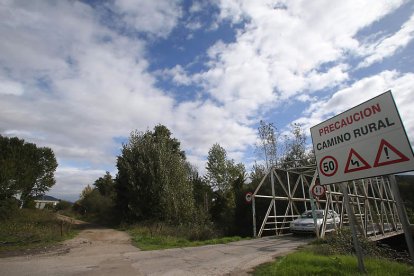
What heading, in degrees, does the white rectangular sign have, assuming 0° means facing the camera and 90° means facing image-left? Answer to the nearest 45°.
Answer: approximately 45°

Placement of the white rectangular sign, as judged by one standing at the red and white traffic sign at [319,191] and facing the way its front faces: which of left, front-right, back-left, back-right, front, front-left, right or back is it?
front

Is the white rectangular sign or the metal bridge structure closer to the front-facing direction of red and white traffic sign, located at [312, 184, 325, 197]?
the white rectangular sign

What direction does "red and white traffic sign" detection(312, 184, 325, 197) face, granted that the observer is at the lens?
facing the viewer

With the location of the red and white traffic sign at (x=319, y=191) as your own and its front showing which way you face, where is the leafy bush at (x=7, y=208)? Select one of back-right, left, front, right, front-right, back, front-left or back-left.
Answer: right

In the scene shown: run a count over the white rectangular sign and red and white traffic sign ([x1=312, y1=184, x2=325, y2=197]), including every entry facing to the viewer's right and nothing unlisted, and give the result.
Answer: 0

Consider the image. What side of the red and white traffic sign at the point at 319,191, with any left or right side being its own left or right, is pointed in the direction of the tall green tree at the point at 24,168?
right
